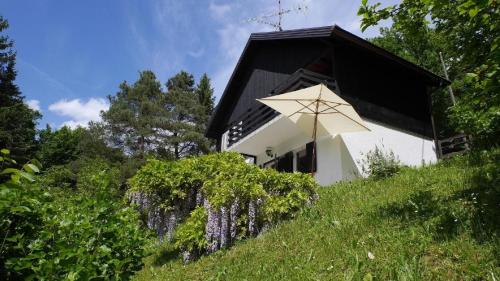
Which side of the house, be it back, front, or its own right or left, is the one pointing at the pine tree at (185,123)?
right

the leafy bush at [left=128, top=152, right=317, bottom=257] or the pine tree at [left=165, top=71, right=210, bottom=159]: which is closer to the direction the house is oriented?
the leafy bush

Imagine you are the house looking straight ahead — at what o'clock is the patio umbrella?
The patio umbrella is roughly at 11 o'clock from the house.

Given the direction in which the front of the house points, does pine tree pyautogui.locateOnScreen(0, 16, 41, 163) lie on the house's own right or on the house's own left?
on the house's own right

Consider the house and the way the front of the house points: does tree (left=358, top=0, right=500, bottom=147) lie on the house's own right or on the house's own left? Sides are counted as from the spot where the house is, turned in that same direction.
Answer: on the house's own left

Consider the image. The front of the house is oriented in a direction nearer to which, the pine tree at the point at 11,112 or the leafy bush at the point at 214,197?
the leafy bush

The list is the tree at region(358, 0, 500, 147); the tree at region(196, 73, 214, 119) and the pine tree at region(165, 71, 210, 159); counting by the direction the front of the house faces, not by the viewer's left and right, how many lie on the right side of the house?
2

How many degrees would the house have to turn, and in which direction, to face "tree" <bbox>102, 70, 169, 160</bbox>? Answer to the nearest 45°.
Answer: approximately 90° to its right

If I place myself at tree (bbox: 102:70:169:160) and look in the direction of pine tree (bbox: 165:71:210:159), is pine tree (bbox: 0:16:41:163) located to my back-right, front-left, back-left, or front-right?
back-right

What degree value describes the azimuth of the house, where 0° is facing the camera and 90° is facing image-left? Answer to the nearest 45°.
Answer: approximately 45°

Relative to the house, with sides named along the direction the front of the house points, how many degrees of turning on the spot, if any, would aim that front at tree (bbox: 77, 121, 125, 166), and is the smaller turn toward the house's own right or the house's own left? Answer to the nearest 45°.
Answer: approximately 90° to the house's own right

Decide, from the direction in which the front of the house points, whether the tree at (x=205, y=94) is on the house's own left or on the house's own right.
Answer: on the house's own right
